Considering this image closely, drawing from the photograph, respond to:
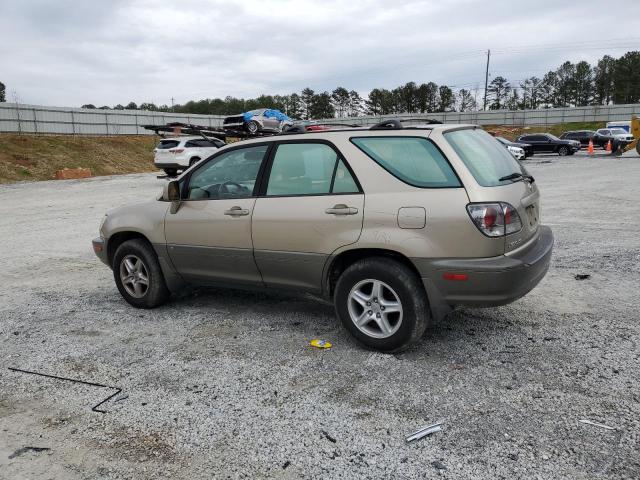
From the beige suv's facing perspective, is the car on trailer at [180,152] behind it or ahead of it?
ahead

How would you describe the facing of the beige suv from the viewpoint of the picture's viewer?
facing away from the viewer and to the left of the viewer

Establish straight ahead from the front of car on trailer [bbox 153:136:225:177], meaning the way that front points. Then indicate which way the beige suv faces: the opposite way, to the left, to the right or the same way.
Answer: to the left

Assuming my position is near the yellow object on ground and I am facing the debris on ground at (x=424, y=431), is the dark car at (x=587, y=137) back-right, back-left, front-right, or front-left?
back-left

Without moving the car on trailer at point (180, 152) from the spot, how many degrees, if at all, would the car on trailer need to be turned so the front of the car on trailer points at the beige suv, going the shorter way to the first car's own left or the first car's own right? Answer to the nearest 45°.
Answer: approximately 135° to the first car's own right

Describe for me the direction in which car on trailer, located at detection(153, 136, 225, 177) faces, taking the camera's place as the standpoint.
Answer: facing away from the viewer and to the right of the viewer
